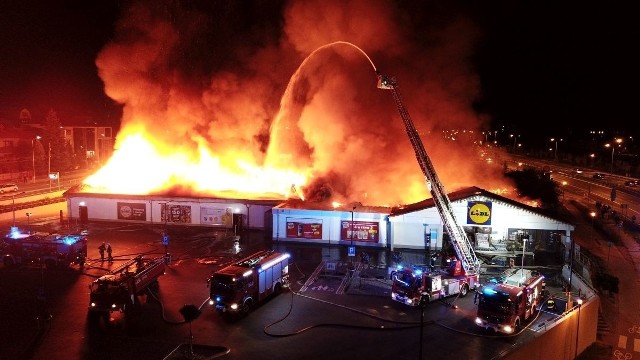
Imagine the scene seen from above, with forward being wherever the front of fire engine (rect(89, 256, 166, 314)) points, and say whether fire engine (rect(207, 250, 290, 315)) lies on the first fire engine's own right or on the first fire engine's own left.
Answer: on the first fire engine's own left

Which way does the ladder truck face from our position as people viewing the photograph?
facing the viewer and to the left of the viewer

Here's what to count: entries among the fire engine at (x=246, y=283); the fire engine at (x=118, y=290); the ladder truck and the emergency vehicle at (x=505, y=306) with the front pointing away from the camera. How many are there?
0

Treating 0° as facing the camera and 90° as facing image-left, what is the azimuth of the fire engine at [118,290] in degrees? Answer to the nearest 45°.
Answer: approximately 45°

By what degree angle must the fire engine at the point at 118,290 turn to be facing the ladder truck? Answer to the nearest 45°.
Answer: approximately 135° to its left

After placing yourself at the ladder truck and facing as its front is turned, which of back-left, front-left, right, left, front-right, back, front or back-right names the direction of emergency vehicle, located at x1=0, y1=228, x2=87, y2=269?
front-right

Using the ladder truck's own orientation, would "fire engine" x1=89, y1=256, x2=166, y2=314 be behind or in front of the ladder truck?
in front

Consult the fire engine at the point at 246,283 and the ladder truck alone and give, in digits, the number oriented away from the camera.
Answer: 0

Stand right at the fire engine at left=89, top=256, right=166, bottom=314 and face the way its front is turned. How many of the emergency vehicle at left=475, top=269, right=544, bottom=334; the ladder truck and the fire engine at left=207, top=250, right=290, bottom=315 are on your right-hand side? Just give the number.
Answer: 0

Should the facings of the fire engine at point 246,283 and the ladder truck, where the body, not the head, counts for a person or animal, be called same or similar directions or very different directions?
same or similar directions

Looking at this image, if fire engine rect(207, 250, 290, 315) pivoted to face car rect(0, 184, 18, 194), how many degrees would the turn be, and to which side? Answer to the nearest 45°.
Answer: approximately 90° to its right

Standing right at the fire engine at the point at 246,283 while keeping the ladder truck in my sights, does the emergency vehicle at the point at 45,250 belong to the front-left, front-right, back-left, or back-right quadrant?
back-left

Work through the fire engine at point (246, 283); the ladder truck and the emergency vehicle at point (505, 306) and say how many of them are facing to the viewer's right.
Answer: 0

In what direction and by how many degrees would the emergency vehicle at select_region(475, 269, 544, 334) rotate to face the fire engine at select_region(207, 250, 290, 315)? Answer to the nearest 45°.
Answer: approximately 45° to its right

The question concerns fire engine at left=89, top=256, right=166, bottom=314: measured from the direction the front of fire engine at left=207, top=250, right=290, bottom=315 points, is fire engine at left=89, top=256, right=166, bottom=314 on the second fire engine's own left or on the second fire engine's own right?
on the second fire engine's own right

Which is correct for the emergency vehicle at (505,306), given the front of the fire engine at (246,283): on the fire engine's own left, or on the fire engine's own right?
on the fire engine's own left

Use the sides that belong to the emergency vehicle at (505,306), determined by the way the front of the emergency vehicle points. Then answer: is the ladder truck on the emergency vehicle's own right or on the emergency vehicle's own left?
on the emergency vehicle's own right

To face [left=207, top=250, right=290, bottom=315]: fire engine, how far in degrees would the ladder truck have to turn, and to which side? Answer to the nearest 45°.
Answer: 0° — it already faces it

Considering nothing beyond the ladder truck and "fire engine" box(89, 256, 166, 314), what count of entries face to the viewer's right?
0

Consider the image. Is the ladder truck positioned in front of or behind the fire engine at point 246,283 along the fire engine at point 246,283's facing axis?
behind

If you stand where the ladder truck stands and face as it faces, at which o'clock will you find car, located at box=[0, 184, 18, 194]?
The car is roughly at 2 o'clock from the ladder truck.

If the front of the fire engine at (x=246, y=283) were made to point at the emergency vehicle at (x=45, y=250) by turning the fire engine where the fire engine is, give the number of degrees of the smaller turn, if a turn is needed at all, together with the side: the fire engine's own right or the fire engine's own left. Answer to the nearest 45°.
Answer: approximately 90° to the fire engine's own right

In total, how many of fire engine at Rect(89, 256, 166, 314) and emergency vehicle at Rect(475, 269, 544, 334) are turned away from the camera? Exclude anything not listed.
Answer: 0
